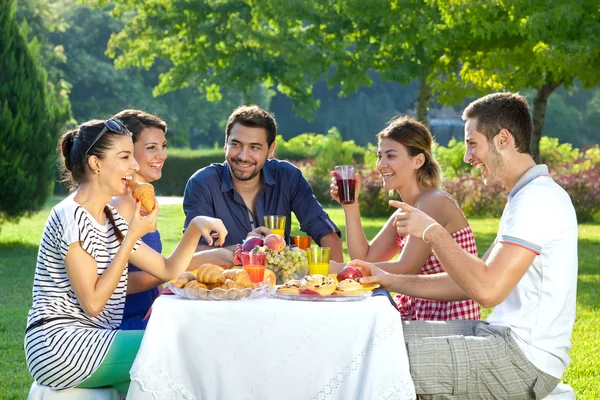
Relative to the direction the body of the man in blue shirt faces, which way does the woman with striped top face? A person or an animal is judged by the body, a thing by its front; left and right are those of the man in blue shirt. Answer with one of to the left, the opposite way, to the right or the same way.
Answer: to the left

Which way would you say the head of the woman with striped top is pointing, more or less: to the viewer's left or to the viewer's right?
to the viewer's right

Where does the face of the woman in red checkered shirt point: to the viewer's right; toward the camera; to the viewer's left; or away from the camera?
to the viewer's left

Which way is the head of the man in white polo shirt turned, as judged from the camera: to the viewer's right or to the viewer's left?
to the viewer's left

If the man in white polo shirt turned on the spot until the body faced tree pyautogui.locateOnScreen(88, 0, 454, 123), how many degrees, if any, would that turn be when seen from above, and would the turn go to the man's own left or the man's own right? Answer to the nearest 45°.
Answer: approximately 90° to the man's own right

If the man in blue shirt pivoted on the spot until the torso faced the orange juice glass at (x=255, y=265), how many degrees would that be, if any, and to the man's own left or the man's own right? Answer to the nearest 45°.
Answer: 0° — they already face it

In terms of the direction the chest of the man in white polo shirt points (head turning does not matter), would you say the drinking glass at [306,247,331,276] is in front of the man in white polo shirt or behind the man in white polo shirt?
in front

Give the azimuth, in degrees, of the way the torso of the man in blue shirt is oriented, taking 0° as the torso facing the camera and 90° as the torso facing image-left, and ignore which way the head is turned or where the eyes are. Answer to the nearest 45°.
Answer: approximately 0°

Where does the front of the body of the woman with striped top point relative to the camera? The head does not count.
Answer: to the viewer's right

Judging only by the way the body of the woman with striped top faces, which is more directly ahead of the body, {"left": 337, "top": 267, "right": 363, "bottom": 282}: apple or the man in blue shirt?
the apple
